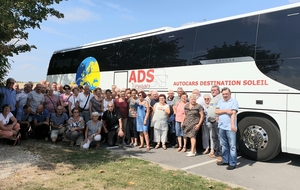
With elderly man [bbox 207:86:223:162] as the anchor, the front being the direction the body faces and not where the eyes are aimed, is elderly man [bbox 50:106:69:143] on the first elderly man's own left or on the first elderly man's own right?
on the first elderly man's own right

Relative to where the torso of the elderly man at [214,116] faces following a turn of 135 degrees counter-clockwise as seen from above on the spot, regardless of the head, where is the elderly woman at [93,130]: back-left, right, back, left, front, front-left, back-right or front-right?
back

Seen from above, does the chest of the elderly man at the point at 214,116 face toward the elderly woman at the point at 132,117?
no

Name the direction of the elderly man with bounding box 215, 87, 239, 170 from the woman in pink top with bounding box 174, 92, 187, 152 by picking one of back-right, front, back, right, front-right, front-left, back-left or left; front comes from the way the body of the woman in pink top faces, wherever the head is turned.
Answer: left

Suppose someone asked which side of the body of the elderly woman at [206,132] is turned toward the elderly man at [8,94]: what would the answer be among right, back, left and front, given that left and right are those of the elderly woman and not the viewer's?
right

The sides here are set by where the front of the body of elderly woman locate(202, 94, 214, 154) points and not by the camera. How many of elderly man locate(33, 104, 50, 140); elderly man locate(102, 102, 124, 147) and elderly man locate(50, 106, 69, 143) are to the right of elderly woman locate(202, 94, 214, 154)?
3

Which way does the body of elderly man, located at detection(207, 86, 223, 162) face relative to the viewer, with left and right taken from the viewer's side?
facing the viewer and to the left of the viewer

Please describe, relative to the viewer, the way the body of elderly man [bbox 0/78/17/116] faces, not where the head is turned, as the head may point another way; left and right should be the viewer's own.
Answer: facing the viewer

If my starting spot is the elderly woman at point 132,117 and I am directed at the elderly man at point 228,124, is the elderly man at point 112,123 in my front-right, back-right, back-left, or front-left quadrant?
back-right

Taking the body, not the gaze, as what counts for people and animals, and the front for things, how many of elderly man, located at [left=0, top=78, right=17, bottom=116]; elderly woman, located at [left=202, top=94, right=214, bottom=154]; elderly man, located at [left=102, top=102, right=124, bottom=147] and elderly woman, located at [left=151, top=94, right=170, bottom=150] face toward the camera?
4

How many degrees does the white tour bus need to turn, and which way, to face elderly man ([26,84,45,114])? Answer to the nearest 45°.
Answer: approximately 135° to its right

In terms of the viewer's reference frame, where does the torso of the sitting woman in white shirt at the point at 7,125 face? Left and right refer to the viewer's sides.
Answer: facing the viewer and to the right of the viewer

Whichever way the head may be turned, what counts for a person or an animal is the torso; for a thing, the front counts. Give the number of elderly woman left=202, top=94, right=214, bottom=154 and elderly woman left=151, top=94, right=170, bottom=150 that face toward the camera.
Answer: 2

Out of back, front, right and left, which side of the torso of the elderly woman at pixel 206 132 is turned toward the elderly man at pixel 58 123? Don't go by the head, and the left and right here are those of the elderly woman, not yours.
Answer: right

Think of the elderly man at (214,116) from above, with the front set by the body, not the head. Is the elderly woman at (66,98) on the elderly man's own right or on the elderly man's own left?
on the elderly man's own right

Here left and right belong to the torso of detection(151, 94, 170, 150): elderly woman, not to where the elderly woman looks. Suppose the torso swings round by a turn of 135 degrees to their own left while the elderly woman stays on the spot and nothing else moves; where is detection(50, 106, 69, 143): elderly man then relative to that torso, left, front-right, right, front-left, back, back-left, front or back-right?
back-left

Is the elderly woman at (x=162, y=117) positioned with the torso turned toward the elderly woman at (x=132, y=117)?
no

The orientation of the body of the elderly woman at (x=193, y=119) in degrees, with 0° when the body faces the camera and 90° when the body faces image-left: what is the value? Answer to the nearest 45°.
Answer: approximately 45°

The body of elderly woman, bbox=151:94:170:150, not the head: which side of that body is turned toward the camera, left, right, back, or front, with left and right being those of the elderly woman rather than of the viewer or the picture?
front

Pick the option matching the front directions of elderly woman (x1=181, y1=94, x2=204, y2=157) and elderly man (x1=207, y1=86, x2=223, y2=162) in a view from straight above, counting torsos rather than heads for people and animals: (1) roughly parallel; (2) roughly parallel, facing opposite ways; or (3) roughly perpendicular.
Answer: roughly parallel
